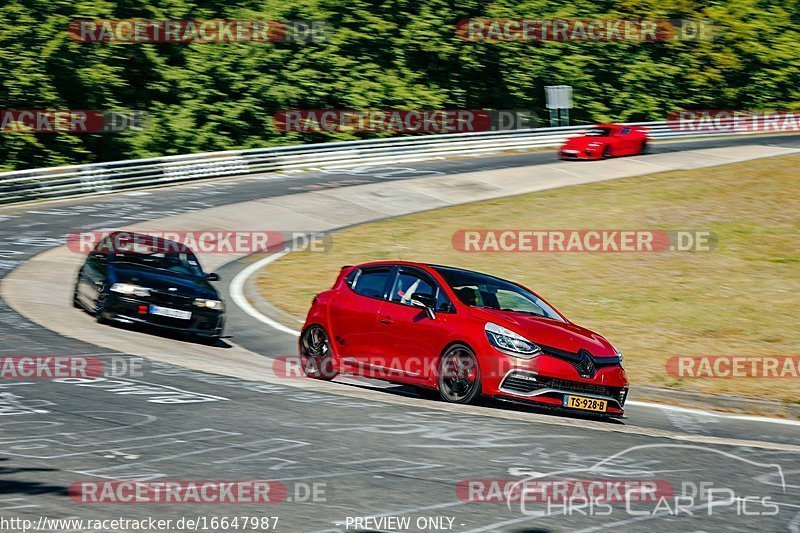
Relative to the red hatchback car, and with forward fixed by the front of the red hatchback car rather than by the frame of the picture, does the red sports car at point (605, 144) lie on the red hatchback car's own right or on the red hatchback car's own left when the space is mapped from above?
on the red hatchback car's own left

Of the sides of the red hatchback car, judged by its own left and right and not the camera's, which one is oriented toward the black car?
back

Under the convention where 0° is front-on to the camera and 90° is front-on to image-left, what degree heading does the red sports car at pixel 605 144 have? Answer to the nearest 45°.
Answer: approximately 45°

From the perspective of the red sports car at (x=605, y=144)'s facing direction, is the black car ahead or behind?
ahead

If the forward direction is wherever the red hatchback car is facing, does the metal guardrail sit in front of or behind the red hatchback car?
behind

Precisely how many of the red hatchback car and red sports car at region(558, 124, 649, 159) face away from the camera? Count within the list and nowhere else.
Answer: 0

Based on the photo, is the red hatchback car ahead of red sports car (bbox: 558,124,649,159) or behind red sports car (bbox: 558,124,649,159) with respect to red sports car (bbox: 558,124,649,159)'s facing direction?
ahead

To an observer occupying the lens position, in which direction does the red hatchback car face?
facing the viewer and to the right of the viewer
